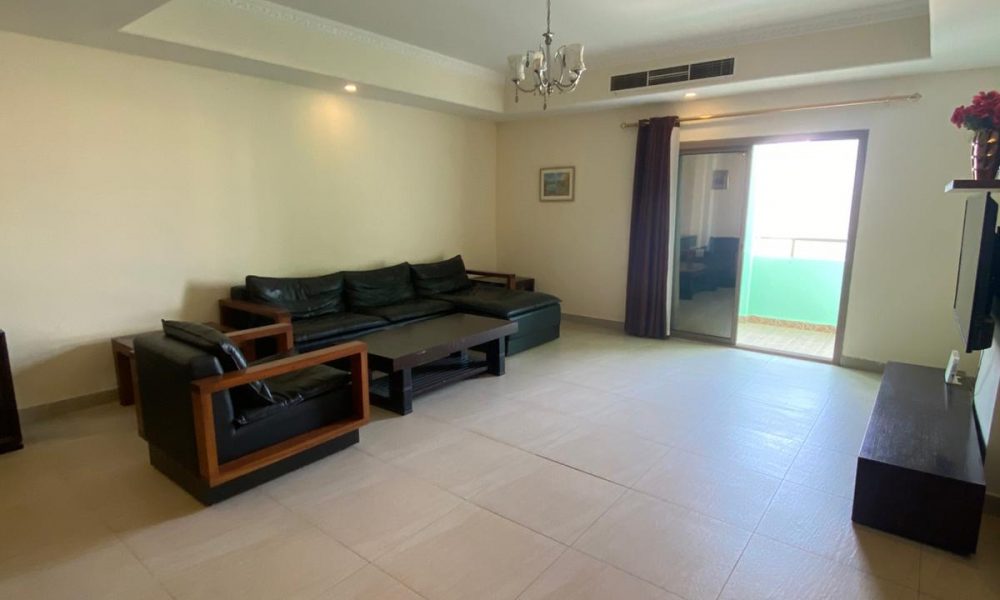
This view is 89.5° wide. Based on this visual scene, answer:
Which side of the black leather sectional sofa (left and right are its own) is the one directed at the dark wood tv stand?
front

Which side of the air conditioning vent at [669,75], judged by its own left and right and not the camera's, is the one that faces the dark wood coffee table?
front

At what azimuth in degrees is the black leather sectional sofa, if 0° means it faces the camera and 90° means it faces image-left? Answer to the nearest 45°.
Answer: approximately 315°

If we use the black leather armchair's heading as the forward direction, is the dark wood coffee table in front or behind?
in front

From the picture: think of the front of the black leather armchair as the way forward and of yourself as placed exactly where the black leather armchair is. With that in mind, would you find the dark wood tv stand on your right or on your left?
on your right

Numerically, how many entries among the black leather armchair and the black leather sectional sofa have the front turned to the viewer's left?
0

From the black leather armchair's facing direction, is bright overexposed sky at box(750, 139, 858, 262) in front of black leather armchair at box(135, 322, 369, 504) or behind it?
in front

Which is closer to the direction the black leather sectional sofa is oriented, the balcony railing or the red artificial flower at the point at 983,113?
the red artificial flower

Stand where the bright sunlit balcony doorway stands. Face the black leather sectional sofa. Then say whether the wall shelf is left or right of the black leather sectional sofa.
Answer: left

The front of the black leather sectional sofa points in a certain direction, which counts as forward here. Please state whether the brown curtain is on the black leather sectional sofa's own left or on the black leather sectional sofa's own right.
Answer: on the black leather sectional sofa's own left

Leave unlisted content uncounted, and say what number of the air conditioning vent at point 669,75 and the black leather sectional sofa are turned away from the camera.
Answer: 0

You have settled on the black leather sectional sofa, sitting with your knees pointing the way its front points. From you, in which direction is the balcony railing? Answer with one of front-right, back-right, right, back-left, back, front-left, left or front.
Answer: front-left
